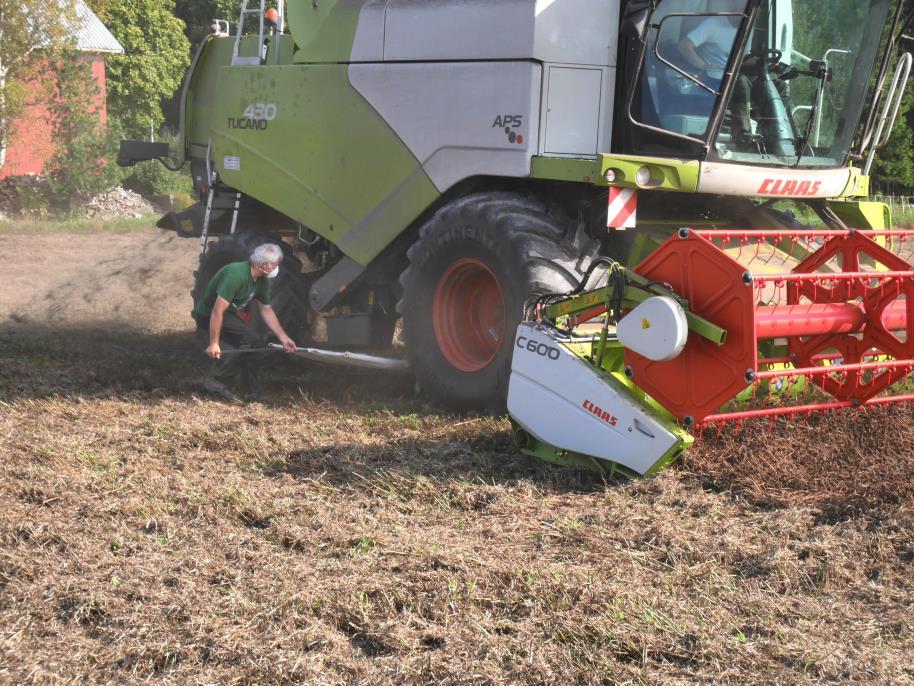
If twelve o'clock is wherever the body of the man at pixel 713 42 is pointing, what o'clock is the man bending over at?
The man bending over is roughly at 5 o'clock from the man.

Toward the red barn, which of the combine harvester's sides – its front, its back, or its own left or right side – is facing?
back

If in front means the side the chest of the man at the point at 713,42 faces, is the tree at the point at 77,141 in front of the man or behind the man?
behind

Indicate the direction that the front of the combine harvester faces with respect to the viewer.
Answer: facing the viewer and to the right of the viewer

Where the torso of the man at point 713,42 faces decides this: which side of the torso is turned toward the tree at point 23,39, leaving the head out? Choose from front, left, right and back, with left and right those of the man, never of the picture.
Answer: back

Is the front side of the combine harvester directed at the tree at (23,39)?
no

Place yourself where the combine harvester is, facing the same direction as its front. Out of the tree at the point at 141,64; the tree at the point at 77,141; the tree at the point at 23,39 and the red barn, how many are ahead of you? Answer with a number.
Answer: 0

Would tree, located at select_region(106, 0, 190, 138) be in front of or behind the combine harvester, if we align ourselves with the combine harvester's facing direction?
behind

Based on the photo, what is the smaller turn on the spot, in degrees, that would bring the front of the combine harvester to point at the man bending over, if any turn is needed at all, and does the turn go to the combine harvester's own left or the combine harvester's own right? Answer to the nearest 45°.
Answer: approximately 180°
